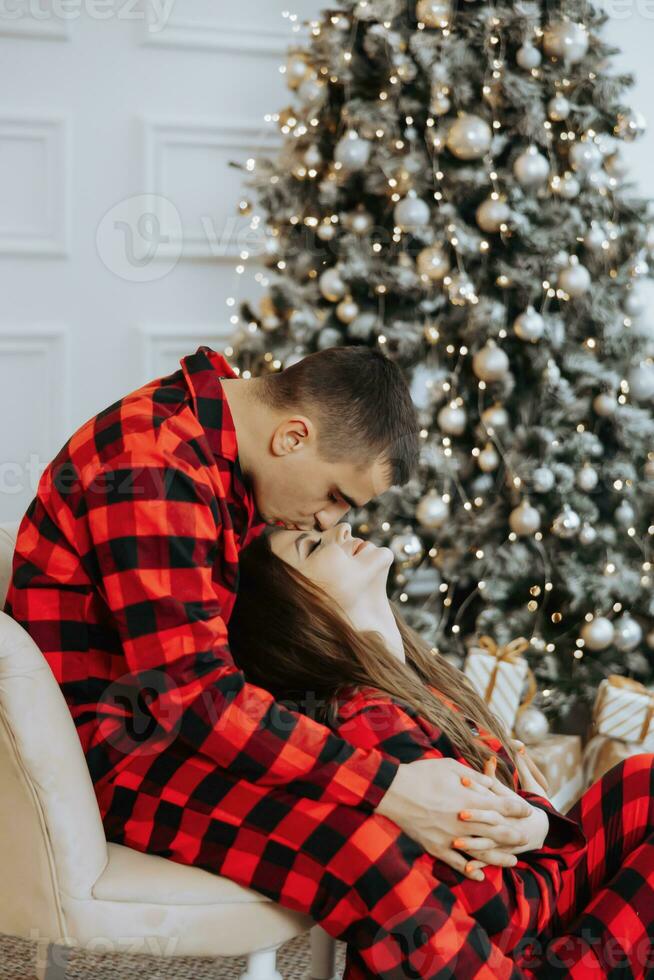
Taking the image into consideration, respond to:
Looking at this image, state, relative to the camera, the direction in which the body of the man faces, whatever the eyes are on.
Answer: to the viewer's right

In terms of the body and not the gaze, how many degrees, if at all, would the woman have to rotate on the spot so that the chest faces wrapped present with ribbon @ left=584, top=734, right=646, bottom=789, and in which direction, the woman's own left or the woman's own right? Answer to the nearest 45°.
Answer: approximately 90° to the woman's own left

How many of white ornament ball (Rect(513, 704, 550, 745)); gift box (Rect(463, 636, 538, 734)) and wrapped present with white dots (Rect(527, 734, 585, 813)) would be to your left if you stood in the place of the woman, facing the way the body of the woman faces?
3

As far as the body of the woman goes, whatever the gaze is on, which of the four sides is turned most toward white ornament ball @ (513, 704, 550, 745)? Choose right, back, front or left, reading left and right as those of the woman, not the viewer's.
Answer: left

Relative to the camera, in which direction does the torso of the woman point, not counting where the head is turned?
to the viewer's right

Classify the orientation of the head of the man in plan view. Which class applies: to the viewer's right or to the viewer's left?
to the viewer's right

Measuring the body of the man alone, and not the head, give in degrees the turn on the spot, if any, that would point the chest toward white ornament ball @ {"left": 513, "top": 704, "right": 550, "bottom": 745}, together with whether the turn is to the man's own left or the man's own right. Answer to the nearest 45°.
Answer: approximately 45° to the man's own left

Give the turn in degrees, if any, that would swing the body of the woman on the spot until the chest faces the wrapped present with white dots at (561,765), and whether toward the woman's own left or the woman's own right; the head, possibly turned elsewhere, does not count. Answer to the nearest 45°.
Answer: approximately 90° to the woman's own left

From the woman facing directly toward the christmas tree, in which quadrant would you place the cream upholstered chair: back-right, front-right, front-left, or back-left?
back-left
